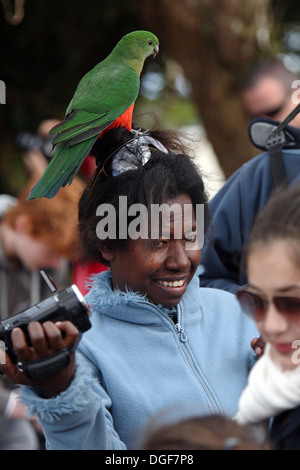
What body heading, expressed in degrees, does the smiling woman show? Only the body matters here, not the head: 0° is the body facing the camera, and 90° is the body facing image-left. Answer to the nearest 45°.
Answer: approximately 315°

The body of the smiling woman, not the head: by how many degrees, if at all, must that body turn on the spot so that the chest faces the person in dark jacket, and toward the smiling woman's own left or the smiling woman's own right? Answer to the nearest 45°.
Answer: approximately 90° to the smiling woman's own left

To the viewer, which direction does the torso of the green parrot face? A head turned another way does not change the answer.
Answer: to the viewer's right
